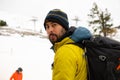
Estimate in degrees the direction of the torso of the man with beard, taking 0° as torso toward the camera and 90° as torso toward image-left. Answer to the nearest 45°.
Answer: approximately 90°
